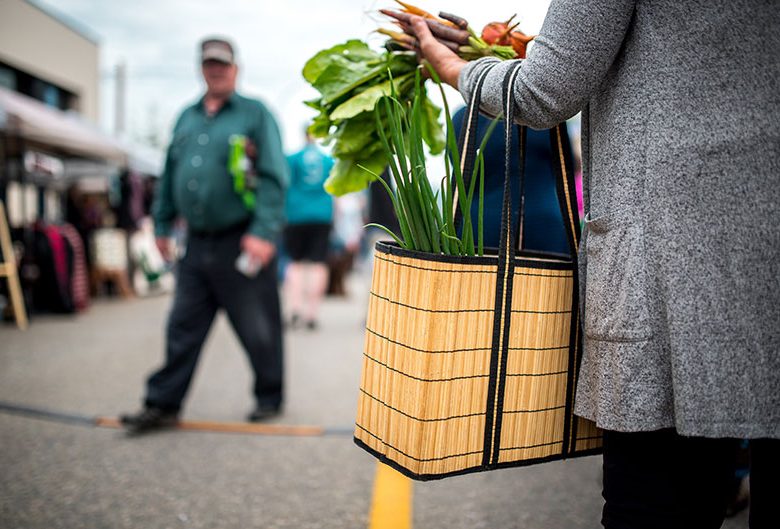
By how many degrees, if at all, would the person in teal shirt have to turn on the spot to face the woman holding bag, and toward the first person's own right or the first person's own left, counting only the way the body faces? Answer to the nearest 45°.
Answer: approximately 180°

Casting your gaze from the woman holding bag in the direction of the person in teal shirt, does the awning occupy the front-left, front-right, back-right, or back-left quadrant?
front-left

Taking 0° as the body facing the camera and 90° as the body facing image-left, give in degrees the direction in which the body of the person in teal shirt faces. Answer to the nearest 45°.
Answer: approximately 180°

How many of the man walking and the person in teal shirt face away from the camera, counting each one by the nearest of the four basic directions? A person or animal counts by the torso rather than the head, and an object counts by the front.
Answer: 1

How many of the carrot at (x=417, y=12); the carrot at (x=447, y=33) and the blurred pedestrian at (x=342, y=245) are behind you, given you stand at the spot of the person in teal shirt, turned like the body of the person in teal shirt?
2

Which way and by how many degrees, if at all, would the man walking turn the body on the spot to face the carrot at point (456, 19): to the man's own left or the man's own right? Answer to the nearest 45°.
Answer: approximately 45° to the man's own left

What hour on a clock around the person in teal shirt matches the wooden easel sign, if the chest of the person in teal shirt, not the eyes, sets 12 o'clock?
The wooden easel sign is roughly at 9 o'clock from the person in teal shirt.

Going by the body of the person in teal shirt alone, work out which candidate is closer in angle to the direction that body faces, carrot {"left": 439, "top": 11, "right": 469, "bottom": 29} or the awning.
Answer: the awning

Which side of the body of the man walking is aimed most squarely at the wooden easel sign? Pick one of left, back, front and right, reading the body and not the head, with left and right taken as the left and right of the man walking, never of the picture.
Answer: right

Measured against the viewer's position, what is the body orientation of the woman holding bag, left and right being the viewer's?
facing away from the viewer and to the left of the viewer
